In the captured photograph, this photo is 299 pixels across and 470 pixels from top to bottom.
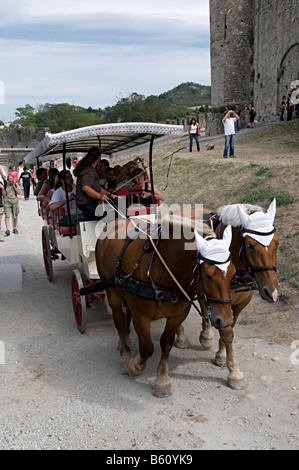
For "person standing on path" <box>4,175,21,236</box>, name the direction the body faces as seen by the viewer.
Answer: toward the camera

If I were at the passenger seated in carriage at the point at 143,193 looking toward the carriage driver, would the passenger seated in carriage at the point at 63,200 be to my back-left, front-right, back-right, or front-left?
front-right

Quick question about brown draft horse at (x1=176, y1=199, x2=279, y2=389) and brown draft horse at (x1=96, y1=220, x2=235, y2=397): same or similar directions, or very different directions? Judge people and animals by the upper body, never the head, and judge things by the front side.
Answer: same or similar directions

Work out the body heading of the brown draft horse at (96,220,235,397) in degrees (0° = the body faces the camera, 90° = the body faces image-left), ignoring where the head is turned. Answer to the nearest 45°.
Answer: approximately 315°

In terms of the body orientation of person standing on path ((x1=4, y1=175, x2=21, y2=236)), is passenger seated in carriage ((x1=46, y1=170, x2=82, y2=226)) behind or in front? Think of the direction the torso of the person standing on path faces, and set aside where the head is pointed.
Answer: in front

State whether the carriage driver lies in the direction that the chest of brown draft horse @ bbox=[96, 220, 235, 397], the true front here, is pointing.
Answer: no

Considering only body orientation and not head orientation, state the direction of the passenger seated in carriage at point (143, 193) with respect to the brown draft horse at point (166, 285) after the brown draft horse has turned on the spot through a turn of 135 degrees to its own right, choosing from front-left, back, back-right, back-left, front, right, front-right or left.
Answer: right

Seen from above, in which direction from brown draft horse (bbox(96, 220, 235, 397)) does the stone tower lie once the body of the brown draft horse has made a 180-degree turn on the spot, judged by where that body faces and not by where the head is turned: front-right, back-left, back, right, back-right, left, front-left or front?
front-right

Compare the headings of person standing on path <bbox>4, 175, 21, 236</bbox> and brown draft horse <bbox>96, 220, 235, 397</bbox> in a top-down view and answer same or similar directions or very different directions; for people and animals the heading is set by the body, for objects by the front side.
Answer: same or similar directions

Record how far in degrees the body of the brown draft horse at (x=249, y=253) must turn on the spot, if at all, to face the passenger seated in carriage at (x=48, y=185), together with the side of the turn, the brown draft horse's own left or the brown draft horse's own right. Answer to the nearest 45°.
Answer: approximately 180°

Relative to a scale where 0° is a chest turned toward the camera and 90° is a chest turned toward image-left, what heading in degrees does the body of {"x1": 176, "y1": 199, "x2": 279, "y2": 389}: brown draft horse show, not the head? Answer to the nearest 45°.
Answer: approximately 315°

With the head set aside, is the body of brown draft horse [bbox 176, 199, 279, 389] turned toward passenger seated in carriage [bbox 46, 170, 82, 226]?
no

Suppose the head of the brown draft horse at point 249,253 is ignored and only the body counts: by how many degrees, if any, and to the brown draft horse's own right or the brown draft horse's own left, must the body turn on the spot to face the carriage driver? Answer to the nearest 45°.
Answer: approximately 180°

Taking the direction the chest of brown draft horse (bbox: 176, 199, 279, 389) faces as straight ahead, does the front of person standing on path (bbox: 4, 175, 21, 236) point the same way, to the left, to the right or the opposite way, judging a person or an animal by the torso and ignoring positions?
the same way

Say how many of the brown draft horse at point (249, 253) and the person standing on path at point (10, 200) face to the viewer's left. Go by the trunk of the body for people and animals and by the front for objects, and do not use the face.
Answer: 0

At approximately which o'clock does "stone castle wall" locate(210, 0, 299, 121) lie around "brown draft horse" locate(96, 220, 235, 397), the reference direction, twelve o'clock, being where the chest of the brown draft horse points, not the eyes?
The stone castle wall is roughly at 8 o'clock from the brown draft horse.

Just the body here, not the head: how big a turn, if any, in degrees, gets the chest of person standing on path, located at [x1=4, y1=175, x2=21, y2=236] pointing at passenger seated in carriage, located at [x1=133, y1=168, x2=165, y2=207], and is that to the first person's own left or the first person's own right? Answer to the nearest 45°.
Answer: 0° — they already face them
